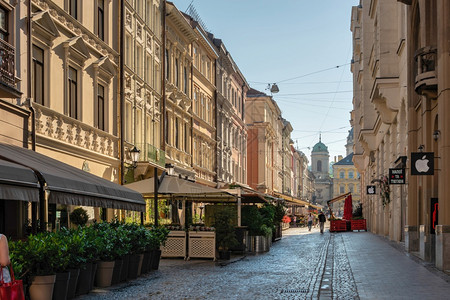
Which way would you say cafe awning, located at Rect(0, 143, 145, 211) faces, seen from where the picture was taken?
facing the viewer and to the right of the viewer

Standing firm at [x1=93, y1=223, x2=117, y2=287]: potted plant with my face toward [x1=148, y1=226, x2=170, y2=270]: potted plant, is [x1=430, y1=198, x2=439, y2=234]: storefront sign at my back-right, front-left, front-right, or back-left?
front-right

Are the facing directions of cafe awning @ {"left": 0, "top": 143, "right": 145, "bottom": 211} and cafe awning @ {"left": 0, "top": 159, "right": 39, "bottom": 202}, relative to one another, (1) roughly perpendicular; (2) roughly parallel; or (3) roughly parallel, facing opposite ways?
roughly parallel

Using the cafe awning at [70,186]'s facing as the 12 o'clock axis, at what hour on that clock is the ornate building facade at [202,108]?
The ornate building facade is roughly at 8 o'clock from the cafe awning.

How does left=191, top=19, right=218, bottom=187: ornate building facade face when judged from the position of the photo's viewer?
facing to the right of the viewer

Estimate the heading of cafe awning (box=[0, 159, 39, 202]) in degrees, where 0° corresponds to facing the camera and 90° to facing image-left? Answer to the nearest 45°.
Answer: approximately 315°

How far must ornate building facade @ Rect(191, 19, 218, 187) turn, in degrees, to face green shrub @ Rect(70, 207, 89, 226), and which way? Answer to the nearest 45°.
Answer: approximately 90° to its right

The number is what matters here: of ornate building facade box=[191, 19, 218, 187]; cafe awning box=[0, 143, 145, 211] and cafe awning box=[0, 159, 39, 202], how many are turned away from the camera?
0

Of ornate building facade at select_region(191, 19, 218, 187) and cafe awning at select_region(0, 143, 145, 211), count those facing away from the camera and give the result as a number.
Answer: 0
